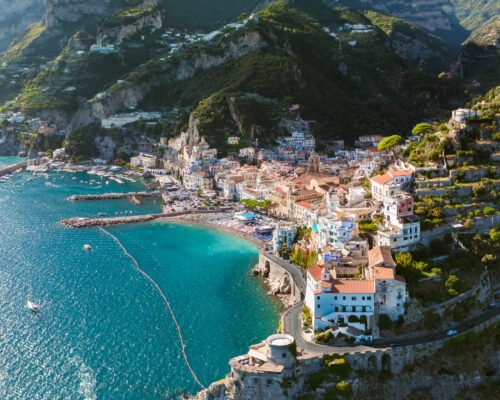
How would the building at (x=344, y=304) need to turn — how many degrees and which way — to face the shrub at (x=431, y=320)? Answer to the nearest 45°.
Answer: approximately 90° to its left

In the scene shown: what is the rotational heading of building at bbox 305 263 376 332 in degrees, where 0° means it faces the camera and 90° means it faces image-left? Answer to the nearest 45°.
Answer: approximately 0°

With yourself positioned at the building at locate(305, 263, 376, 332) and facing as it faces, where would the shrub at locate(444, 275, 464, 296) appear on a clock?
The shrub is roughly at 8 o'clock from the building.

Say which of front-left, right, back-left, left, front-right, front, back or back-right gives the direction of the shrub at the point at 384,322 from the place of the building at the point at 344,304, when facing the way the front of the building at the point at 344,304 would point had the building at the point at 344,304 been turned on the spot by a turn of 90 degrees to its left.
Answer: front

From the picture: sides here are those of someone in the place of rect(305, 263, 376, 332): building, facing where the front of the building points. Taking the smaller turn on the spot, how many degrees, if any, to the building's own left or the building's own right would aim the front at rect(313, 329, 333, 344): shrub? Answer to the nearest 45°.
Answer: approximately 45° to the building's own right

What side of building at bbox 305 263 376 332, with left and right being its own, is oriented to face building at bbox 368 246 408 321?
left

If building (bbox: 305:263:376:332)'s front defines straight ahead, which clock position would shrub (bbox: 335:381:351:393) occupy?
The shrub is roughly at 12 o'clock from the building.

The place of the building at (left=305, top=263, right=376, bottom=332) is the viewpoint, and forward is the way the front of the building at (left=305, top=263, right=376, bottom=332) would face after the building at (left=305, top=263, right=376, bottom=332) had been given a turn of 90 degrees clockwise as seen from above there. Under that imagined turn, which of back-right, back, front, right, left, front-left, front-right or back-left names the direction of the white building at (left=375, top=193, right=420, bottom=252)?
back-right

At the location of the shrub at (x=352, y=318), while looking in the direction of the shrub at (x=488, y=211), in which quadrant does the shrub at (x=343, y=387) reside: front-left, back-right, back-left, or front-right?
back-right
